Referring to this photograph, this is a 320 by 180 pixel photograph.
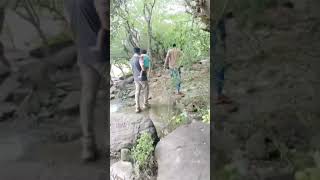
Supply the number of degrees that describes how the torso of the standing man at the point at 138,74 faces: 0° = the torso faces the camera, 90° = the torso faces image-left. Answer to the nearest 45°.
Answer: approximately 225°

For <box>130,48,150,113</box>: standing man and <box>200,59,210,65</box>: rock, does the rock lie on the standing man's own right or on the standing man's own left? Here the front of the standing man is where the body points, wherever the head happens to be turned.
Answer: on the standing man's own right
